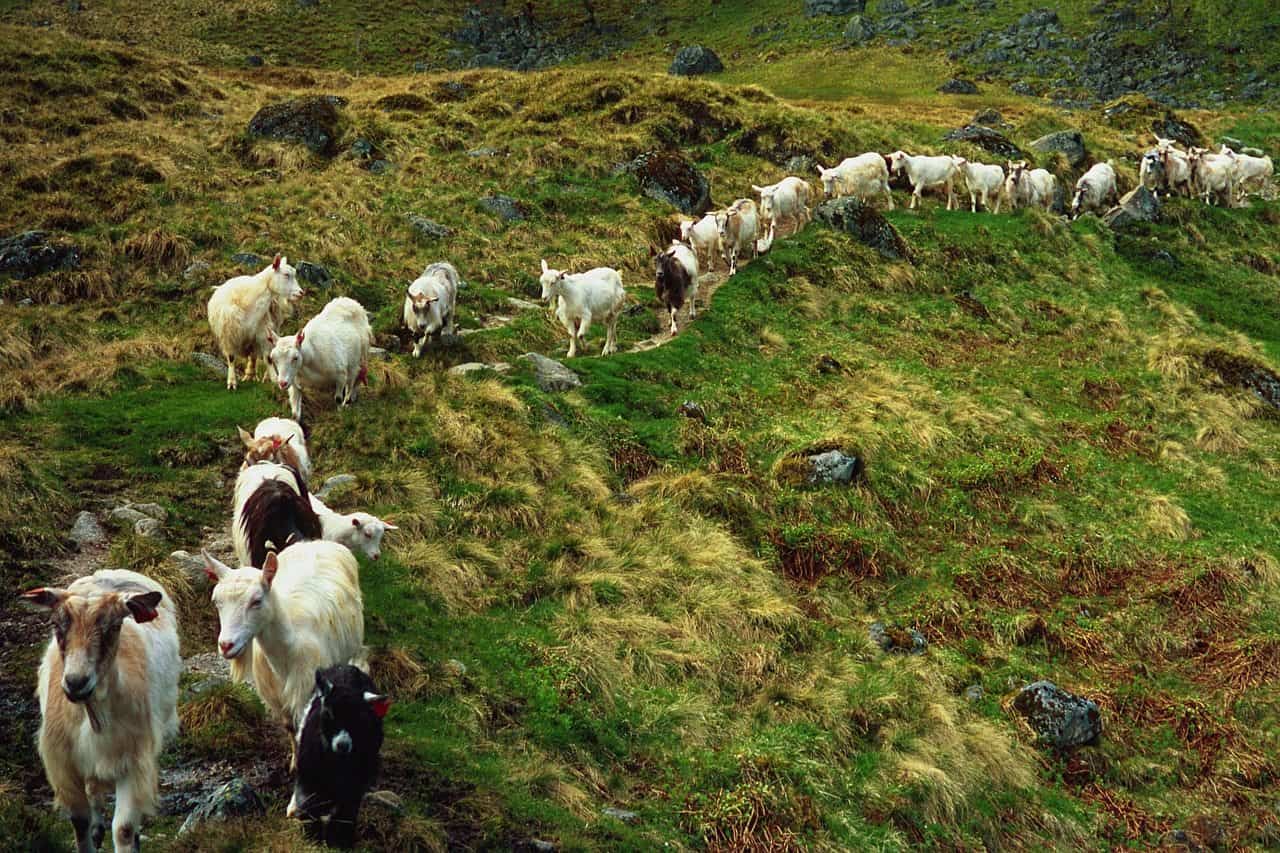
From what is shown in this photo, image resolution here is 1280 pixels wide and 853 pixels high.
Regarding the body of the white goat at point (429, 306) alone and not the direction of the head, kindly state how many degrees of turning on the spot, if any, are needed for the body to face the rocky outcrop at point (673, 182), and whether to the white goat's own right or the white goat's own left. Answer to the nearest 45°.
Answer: approximately 180°

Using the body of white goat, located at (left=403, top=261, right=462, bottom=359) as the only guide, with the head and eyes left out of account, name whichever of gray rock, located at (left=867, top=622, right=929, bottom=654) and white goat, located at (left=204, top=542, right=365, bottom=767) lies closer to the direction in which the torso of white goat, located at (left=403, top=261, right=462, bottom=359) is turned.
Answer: the white goat

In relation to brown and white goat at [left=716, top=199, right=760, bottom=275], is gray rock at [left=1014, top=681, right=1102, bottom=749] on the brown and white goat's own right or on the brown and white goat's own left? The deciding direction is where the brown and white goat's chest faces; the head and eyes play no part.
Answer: on the brown and white goat's own left

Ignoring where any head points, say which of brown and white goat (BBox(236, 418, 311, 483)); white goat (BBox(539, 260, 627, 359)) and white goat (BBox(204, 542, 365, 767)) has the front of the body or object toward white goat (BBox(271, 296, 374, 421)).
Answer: white goat (BBox(539, 260, 627, 359))

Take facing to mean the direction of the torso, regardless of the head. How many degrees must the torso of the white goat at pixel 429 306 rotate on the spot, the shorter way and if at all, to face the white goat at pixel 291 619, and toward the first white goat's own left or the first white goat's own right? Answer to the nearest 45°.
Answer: approximately 45° to the first white goat's own left

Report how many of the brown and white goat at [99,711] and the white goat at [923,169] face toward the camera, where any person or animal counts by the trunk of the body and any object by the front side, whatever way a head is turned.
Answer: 1

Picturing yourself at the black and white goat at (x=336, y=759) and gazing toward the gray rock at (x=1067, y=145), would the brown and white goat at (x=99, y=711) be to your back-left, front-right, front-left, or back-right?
back-left
